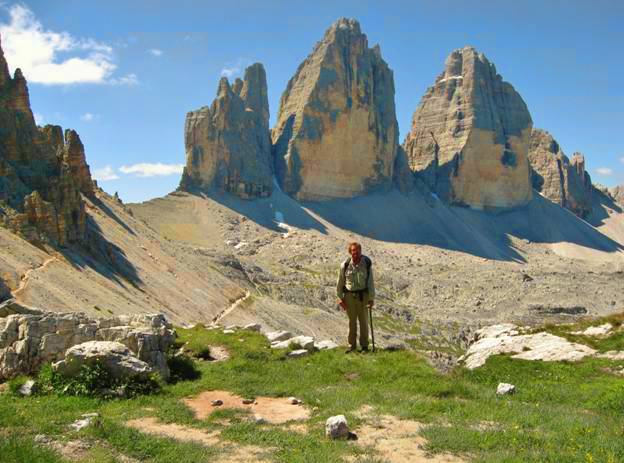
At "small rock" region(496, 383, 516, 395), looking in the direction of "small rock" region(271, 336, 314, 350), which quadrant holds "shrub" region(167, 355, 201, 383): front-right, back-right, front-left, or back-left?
front-left

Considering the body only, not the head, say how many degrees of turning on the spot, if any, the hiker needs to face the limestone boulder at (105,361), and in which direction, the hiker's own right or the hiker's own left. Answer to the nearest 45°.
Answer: approximately 45° to the hiker's own right

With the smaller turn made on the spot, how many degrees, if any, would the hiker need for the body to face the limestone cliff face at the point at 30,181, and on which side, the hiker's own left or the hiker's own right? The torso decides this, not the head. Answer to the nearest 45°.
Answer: approximately 135° to the hiker's own right

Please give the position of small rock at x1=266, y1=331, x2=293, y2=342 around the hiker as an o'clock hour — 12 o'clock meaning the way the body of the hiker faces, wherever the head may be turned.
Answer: The small rock is roughly at 5 o'clock from the hiker.

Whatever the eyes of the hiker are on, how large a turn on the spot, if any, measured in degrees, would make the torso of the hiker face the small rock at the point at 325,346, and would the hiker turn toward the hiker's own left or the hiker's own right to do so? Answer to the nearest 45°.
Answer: approximately 135° to the hiker's own right

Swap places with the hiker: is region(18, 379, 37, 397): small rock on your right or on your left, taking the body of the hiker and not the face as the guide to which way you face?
on your right

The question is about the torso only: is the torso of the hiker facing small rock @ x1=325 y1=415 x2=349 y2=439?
yes

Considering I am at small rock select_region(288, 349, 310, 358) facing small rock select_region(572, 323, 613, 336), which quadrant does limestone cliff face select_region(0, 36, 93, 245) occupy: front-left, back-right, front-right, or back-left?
back-left

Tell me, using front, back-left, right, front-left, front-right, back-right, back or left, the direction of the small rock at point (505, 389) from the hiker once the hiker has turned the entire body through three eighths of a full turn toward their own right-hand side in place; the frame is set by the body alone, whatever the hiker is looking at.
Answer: back

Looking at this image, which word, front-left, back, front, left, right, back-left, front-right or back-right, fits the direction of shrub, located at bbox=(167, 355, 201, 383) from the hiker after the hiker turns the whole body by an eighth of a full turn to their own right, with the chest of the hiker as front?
front

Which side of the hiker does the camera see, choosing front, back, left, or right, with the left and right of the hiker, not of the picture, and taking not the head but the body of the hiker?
front

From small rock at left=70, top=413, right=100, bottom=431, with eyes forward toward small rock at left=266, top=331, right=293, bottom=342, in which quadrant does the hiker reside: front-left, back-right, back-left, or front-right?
front-right

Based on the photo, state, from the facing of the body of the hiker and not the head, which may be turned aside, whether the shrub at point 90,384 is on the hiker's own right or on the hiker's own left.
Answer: on the hiker's own right

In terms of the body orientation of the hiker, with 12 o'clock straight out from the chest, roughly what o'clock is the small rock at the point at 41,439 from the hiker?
The small rock is roughly at 1 o'clock from the hiker.
